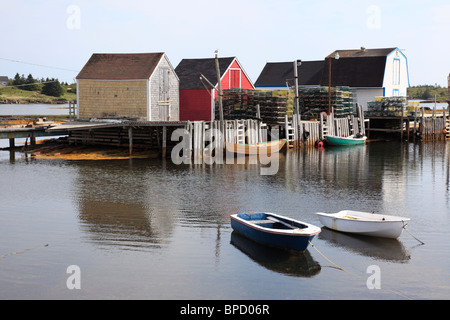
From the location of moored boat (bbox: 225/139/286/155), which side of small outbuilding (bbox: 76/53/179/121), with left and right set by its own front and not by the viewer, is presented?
front

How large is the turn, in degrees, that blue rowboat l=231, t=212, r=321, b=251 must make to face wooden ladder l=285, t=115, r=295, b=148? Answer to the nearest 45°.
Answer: approximately 135° to its left

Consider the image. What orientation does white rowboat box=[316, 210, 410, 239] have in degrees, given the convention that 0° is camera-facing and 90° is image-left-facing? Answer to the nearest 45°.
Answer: approximately 315°

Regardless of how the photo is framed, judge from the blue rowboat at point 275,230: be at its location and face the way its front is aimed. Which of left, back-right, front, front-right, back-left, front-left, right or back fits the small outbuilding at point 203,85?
back-left

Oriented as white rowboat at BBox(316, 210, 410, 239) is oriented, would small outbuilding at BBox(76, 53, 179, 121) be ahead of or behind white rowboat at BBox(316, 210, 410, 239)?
behind

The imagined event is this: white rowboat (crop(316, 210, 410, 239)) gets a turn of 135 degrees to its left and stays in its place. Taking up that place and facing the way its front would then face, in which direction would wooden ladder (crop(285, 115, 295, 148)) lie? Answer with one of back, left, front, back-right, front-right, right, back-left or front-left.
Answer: front

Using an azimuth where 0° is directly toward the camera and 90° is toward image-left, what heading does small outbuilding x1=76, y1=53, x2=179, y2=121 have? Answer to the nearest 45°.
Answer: approximately 315°

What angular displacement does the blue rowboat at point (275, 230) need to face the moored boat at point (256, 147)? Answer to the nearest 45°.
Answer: approximately 135° to its left

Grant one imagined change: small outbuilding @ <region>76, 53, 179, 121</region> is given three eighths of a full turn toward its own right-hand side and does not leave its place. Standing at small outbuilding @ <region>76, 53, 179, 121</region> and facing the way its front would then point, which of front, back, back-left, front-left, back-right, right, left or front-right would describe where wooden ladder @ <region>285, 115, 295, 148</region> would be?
back

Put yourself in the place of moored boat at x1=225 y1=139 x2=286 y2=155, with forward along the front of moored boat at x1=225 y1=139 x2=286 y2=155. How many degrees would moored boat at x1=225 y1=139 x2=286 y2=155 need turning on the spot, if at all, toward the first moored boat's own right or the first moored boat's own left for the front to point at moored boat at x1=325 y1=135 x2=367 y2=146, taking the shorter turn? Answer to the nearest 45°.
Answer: approximately 45° to the first moored boat's own left

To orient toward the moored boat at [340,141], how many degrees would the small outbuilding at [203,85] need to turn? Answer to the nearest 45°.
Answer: approximately 45° to its left
